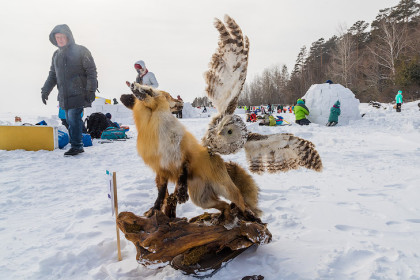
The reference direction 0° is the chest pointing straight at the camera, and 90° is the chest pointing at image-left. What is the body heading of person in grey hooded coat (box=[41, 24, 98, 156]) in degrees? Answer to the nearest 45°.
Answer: approximately 45°

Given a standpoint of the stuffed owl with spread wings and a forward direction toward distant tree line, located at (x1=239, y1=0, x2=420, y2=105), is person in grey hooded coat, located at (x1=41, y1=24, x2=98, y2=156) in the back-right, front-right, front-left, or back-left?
front-left

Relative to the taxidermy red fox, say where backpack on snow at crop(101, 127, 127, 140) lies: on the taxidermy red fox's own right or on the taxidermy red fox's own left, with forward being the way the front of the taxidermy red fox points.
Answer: on the taxidermy red fox's own right

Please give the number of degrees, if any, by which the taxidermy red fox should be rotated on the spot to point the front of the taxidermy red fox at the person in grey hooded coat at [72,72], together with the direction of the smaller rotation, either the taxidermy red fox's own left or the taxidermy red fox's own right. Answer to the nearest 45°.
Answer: approximately 90° to the taxidermy red fox's own right
